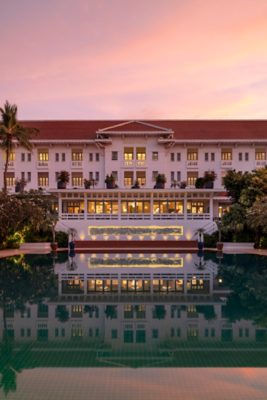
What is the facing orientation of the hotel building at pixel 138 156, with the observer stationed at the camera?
facing the viewer

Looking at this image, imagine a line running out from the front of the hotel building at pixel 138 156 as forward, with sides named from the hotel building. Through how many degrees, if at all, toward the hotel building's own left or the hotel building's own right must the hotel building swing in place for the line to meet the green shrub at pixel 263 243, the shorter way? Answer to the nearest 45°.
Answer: approximately 45° to the hotel building's own left

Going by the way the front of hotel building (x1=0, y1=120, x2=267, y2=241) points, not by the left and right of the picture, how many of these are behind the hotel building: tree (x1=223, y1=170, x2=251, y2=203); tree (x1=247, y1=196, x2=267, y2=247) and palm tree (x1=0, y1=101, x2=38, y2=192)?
0

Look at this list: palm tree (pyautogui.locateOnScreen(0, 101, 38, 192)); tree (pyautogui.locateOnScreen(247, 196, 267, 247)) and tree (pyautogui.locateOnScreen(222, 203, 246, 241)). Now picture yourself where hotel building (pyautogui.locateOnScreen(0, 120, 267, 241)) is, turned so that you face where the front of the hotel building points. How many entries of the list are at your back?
0

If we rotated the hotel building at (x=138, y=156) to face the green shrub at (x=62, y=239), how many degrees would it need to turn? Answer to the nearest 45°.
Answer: approximately 45° to its right

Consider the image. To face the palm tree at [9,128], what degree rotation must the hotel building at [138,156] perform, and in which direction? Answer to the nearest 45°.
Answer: approximately 45° to its right

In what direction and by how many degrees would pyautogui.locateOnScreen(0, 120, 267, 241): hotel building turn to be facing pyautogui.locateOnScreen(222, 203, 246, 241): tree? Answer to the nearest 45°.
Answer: approximately 45° to its left

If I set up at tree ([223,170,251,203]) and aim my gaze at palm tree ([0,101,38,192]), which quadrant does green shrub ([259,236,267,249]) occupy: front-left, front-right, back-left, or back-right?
back-left

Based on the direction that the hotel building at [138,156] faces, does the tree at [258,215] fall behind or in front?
in front

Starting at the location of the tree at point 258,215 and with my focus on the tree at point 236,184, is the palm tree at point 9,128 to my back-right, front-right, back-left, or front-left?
front-left
